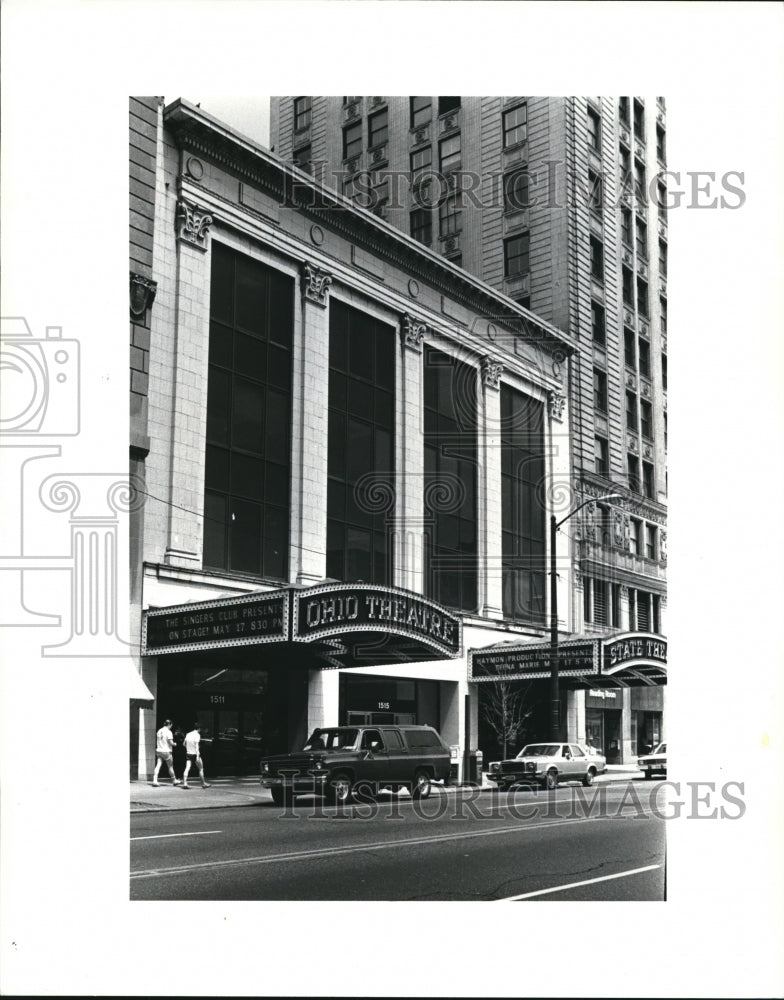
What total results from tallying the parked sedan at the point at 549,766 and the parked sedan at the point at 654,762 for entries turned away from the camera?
0

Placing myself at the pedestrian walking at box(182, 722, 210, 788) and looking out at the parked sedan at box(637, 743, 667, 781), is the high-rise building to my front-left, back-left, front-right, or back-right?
front-left

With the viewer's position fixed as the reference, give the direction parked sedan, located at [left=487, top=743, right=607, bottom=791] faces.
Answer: facing the viewer and to the left of the viewer

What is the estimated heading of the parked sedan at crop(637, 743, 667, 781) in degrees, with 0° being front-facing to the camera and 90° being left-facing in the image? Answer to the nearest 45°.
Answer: approximately 45°

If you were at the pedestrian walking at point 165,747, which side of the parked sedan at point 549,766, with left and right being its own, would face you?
front

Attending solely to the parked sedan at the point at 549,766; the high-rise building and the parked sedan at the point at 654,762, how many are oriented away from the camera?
0

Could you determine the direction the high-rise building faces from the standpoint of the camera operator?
facing the viewer and to the right of the viewer

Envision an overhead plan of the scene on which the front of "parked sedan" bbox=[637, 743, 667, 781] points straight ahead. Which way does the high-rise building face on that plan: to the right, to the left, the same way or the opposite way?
to the left
